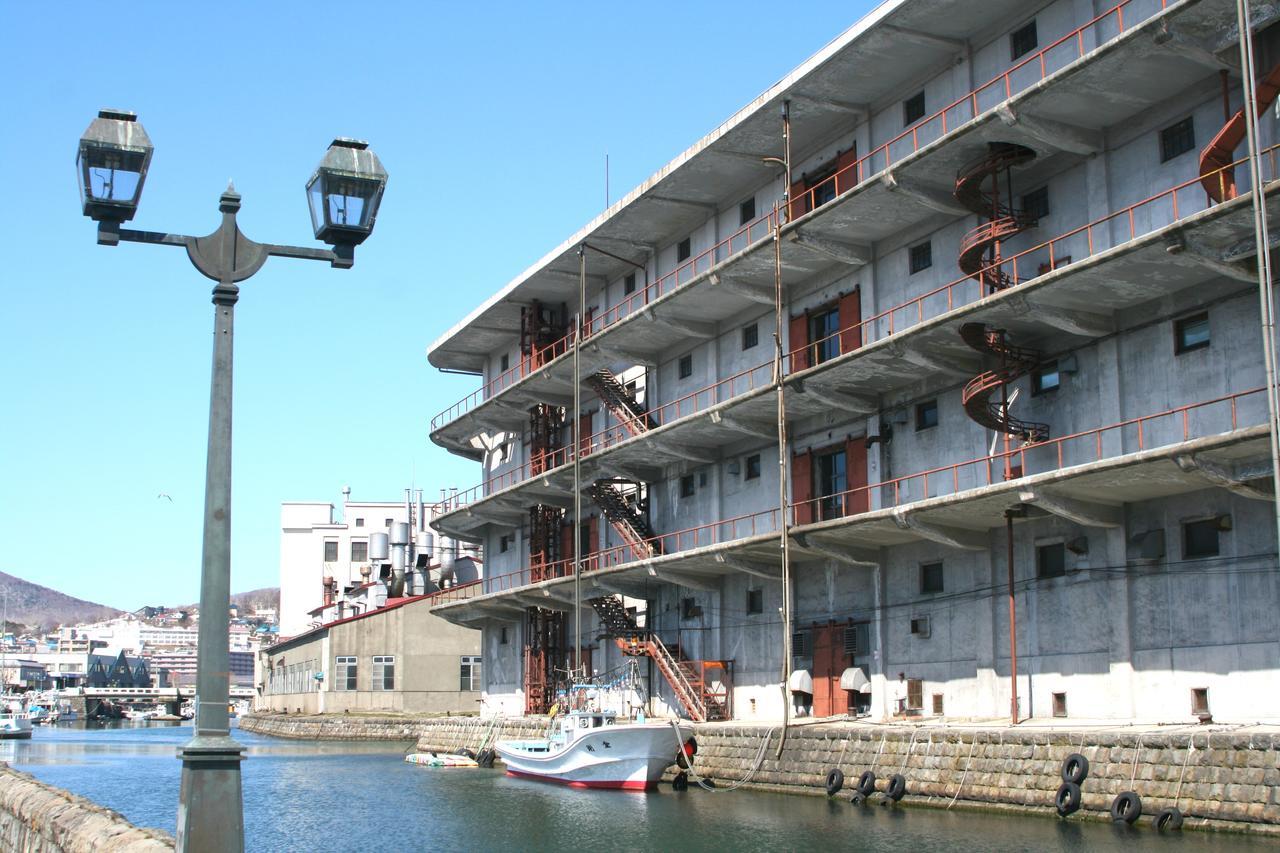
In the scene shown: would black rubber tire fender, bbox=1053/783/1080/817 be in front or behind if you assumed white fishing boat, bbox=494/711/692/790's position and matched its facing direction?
in front

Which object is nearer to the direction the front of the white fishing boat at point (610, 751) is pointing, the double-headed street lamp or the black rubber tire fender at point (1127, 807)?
the black rubber tire fender

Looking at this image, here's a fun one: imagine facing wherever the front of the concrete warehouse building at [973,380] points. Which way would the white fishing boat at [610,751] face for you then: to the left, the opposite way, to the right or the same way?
to the left

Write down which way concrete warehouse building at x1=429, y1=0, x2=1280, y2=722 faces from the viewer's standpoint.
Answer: facing the viewer and to the left of the viewer

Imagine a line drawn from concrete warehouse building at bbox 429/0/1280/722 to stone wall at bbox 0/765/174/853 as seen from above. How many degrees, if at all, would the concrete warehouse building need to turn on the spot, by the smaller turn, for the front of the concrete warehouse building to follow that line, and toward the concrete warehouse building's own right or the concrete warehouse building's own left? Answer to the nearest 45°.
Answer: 0° — it already faces it

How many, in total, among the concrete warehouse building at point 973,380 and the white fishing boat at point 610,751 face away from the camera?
0

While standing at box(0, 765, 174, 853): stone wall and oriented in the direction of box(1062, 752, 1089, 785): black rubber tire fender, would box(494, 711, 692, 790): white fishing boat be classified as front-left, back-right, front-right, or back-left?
front-left

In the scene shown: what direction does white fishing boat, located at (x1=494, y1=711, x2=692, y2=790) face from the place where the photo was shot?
facing the viewer and to the right of the viewer

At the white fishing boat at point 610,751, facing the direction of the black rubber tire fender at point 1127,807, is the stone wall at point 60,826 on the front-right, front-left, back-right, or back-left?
front-right
